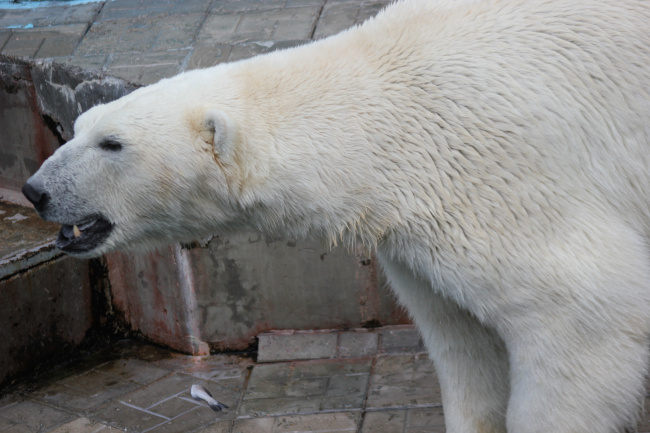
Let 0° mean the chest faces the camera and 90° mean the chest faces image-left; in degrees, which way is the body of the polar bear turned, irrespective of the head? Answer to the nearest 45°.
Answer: approximately 90°
